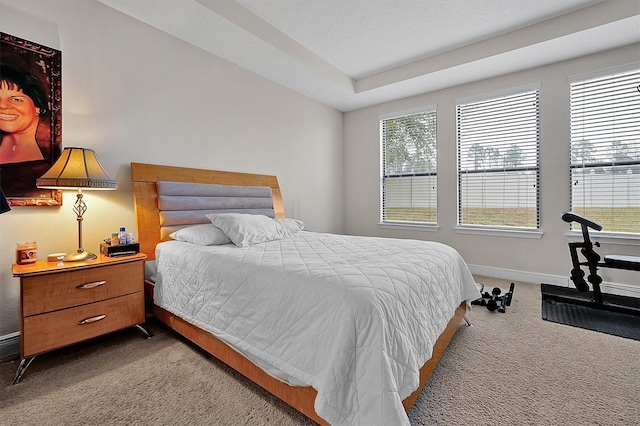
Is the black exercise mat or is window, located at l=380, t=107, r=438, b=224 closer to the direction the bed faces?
the black exercise mat

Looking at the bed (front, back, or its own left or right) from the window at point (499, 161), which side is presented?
left

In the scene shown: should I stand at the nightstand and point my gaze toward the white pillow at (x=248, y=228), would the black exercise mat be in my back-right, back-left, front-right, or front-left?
front-right

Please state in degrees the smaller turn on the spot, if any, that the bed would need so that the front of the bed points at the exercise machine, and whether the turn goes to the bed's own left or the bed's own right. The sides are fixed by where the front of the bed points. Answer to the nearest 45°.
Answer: approximately 45° to the bed's own left

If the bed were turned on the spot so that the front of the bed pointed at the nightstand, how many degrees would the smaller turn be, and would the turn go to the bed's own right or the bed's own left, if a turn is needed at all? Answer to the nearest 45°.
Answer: approximately 135° to the bed's own right

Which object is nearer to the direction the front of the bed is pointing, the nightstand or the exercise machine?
the exercise machine

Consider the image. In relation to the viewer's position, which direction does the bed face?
facing the viewer and to the right of the viewer
